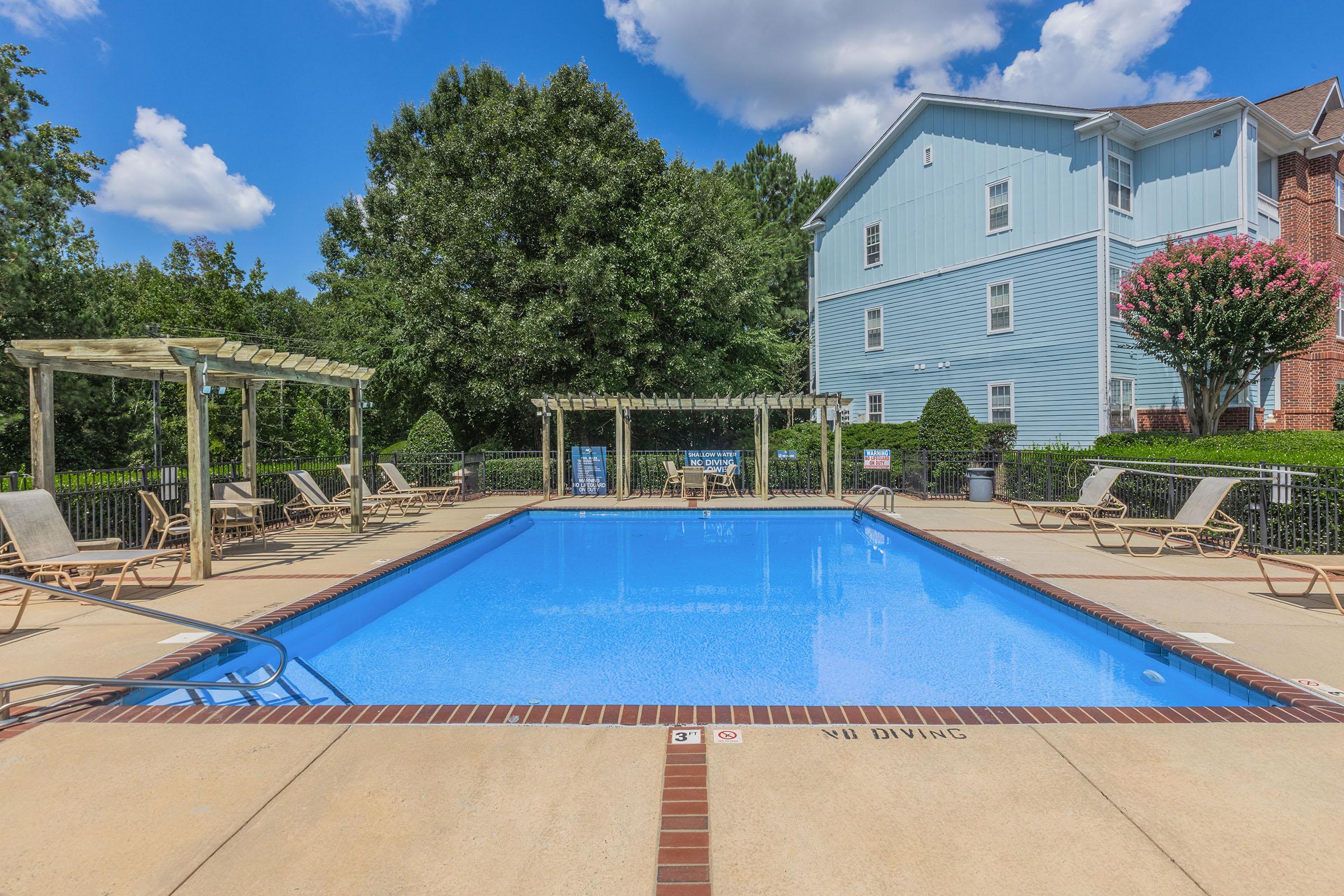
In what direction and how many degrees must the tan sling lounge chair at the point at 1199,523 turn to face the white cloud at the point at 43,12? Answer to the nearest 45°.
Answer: approximately 45° to its right

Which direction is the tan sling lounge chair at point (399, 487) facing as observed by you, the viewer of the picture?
facing to the right of the viewer

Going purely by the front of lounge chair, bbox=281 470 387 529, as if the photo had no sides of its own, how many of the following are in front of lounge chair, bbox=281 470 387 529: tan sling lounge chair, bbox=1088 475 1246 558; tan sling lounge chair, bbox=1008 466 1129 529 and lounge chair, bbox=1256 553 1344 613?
3

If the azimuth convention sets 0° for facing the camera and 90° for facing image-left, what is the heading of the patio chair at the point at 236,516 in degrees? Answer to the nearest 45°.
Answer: approximately 0°

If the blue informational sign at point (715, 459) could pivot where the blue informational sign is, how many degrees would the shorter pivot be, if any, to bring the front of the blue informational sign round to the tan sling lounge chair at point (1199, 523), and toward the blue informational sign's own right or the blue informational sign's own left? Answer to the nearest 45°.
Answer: approximately 45° to the blue informational sign's own left

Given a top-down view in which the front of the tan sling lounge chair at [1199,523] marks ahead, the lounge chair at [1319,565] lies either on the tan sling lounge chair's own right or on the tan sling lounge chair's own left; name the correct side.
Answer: on the tan sling lounge chair's own left

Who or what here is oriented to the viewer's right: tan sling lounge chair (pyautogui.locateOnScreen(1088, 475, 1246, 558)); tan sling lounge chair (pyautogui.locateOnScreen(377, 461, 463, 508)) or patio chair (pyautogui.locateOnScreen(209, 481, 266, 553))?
tan sling lounge chair (pyautogui.locateOnScreen(377, 461, 463, 508))

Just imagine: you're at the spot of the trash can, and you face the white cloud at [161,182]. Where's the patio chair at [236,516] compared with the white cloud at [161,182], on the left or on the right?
left

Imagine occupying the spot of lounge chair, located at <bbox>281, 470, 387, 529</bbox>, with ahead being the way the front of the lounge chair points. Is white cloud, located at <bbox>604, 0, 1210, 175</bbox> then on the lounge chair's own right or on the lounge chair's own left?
on the lounge chair's own left

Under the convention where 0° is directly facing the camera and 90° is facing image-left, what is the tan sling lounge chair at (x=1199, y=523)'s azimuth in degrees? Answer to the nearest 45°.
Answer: approximately 45°

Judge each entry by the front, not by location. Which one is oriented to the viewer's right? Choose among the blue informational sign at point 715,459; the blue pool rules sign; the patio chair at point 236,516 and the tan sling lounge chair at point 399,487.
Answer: the tan sling lounge chair

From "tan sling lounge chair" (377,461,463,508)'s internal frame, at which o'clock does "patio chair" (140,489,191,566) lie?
The patio chair is roughly at 4 o'clock from the tan sling lounge chair.

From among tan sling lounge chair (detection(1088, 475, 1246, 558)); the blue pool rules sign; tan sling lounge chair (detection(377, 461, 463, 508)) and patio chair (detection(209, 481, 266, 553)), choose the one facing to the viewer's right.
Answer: tan sling lounge chair (detection(377, 461, 463, 508))
